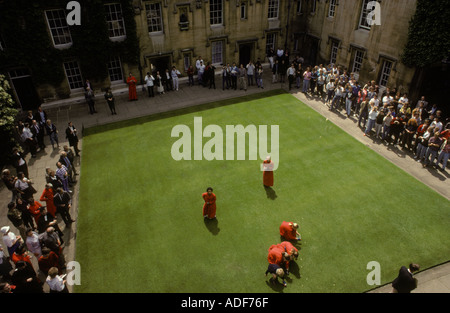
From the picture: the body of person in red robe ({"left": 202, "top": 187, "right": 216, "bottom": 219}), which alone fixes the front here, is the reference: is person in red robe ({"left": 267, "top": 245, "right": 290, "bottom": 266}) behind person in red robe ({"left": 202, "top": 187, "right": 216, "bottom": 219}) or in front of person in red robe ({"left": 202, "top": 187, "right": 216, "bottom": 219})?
in front

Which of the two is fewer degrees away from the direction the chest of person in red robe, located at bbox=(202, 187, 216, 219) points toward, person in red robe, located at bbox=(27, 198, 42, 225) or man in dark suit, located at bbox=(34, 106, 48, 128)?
the person in red robe

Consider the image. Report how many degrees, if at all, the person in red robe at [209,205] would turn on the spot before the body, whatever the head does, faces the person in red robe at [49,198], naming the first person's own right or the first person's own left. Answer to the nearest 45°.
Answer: approximately 90° to the first person's own right

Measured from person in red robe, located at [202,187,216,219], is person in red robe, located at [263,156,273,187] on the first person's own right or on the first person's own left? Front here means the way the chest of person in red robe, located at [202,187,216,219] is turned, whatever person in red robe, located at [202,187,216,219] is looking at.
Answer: on the first person's own left

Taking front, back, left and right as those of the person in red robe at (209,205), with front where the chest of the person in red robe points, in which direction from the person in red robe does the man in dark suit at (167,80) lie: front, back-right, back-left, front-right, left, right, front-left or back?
back

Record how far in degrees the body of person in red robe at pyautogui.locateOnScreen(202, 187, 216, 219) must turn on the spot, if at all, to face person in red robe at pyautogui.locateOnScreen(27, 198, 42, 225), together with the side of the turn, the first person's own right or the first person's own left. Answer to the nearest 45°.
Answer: approximately 90° to the first person's own right

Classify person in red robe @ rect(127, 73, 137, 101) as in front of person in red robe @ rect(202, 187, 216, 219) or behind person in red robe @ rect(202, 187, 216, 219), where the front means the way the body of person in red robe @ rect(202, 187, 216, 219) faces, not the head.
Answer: behind

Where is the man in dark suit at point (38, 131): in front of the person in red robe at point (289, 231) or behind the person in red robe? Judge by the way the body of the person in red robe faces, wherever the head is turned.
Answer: behind

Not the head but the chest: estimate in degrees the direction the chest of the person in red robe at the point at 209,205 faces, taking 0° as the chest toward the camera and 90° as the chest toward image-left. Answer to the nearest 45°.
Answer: approximately 0°

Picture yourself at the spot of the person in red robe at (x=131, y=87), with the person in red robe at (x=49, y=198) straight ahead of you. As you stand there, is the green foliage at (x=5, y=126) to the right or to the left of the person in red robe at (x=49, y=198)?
right
